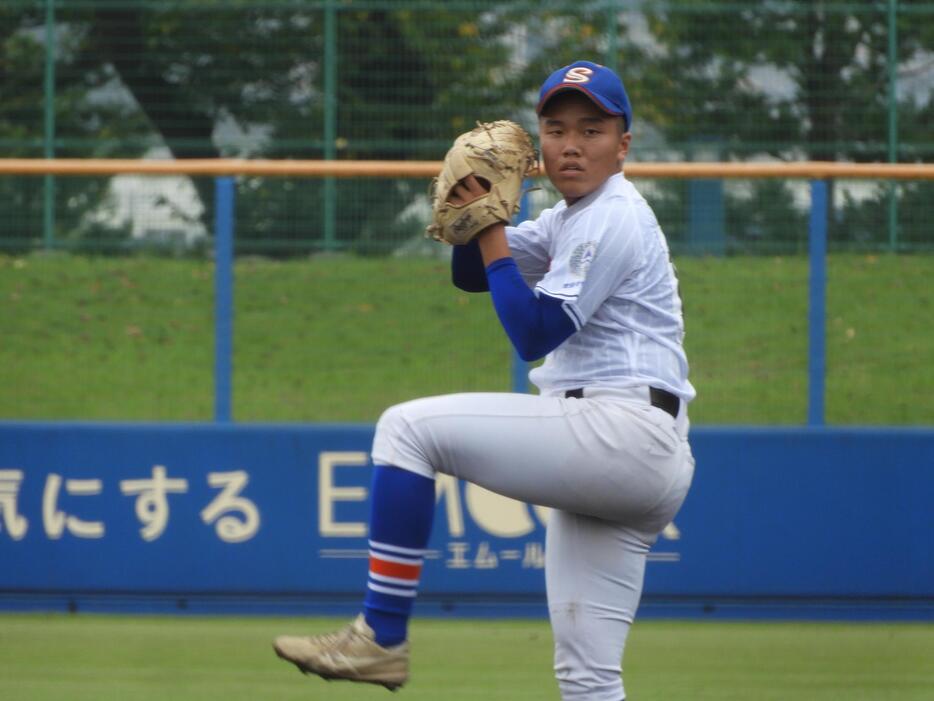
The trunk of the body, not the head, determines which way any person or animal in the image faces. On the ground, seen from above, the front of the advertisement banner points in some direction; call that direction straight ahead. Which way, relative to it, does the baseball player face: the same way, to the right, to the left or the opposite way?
to the right

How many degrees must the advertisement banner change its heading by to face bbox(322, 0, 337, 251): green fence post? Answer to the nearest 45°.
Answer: approximately 180°

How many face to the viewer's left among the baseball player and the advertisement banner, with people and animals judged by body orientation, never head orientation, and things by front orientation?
1

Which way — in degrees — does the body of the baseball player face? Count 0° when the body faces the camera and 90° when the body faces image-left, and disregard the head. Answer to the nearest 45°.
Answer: approximately 90°

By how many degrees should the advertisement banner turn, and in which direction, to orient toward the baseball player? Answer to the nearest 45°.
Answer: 0° — it already faces them

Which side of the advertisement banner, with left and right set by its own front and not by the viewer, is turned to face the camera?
front

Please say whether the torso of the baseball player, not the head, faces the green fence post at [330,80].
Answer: no

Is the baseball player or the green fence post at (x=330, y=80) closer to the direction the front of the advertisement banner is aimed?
the baseball player
